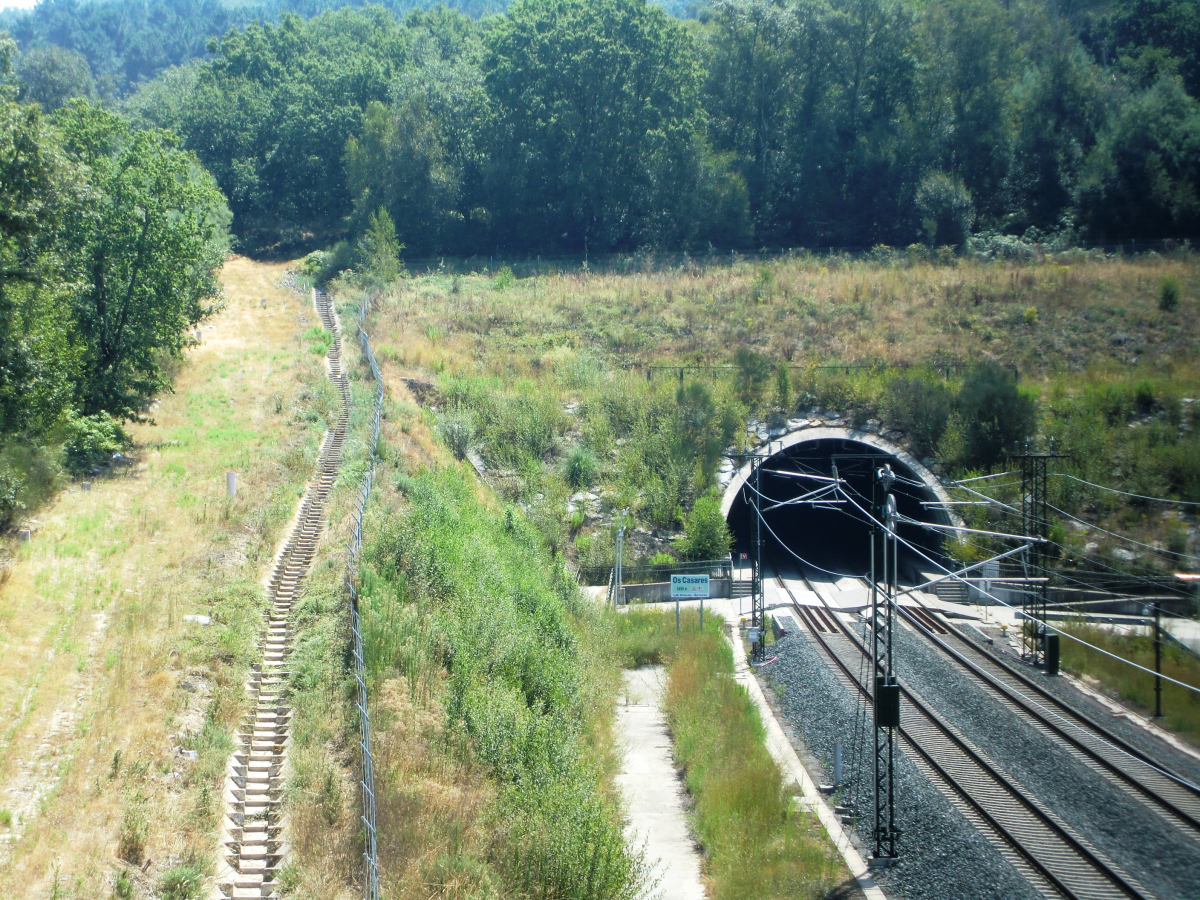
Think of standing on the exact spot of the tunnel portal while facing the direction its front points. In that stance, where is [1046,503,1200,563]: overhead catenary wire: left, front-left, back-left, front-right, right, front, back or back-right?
front-left

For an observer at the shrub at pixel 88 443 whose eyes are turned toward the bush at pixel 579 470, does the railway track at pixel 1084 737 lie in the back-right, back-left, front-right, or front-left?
front-right

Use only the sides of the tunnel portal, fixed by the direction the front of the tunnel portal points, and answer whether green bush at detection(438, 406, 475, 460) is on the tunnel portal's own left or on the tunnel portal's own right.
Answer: on the tunnel portal's own right

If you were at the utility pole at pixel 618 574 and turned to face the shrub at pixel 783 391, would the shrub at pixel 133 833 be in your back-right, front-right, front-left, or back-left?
back-right

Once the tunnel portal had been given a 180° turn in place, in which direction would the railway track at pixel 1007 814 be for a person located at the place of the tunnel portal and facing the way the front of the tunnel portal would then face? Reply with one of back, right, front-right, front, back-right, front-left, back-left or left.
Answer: back

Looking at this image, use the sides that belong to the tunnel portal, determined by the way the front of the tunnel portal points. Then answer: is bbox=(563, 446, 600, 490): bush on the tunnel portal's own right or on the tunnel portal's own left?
on the tunnel portal's own right

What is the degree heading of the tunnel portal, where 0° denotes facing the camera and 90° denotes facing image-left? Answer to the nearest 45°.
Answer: approximately 0°

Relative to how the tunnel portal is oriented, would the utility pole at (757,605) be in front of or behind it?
in front

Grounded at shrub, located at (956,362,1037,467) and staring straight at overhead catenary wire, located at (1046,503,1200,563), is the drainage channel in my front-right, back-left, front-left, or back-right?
front-right

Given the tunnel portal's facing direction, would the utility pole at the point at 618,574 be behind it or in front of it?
in front
